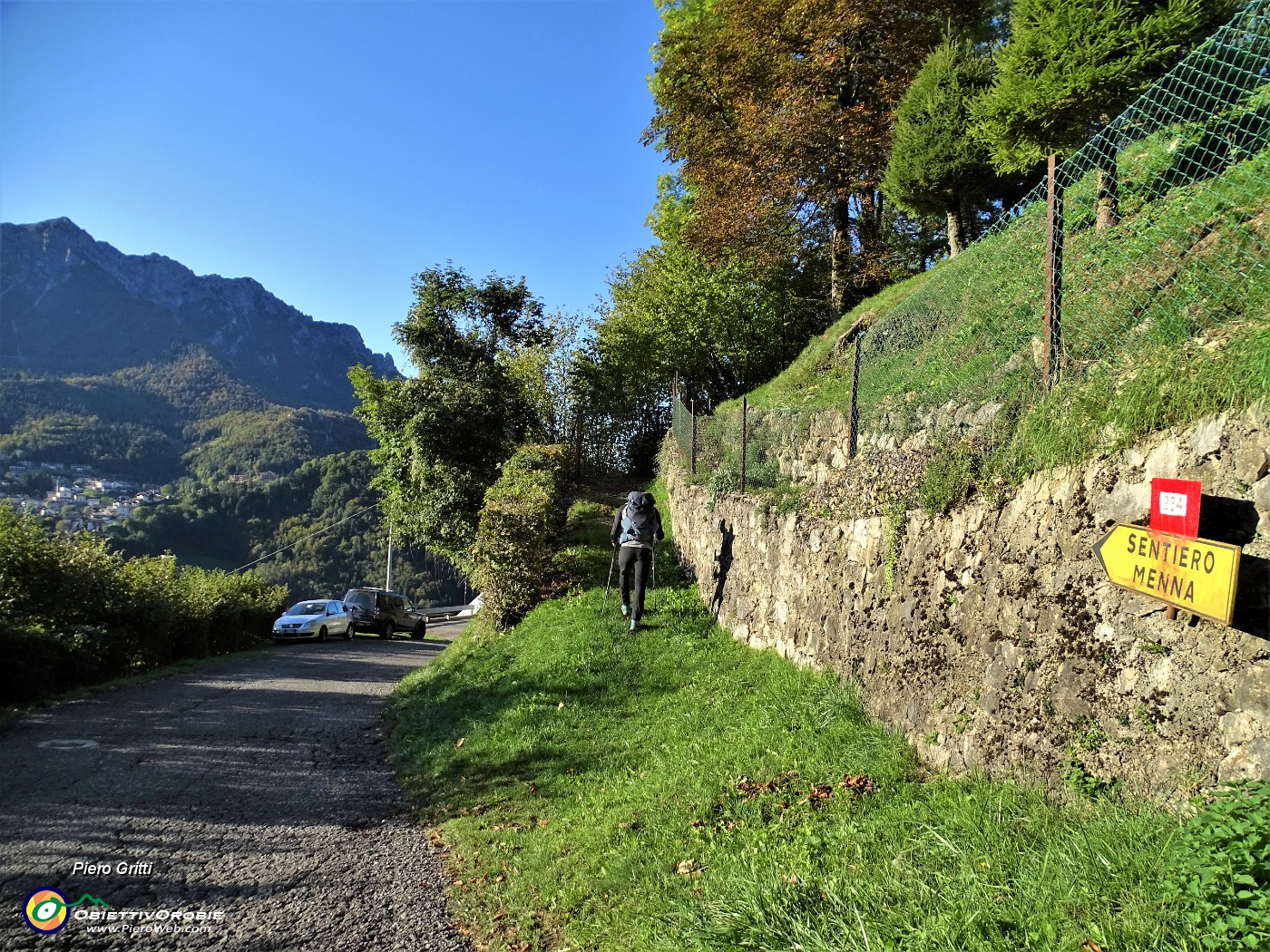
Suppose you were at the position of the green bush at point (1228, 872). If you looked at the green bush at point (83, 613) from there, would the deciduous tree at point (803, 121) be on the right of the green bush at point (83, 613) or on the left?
right

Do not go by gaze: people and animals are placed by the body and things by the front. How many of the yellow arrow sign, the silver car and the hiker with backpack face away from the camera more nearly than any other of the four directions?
1

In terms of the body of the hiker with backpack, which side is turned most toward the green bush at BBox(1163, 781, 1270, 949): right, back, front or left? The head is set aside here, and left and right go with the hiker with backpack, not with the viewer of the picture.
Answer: back

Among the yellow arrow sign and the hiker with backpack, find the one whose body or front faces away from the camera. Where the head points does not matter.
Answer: the hiker with backpack

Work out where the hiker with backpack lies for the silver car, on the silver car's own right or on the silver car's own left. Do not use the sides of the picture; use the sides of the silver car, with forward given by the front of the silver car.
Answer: on the silver car's own left

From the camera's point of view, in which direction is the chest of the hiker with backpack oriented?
away from the camera

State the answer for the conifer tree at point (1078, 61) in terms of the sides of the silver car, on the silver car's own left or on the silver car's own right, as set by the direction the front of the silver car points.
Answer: on the silver car's own left

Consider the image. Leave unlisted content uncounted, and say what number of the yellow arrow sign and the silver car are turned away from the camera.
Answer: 0

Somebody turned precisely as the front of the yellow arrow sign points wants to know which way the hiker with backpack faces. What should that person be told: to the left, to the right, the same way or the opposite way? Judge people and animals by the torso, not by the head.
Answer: to the right

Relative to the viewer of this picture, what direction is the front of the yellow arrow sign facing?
facing the viewer and to the left of the viewer
